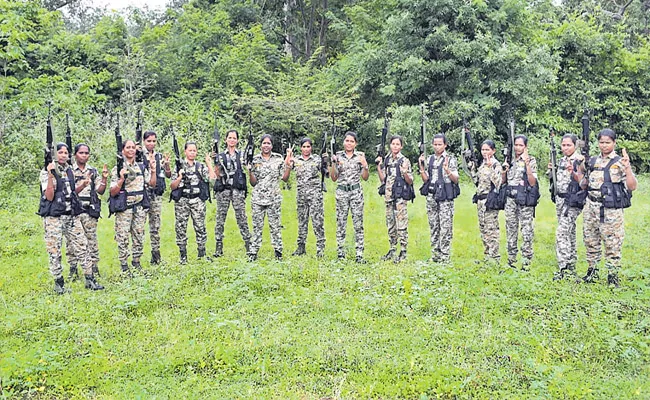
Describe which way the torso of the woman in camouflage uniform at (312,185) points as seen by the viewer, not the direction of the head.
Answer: toward the camera

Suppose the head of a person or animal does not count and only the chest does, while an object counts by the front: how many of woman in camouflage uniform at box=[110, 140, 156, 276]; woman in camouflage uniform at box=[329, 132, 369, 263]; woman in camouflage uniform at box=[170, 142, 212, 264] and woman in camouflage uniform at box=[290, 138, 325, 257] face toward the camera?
4

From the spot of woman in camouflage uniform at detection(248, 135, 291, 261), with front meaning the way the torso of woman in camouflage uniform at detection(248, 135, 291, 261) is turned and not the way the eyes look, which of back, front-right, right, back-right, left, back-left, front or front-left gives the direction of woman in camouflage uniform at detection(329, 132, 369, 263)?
left

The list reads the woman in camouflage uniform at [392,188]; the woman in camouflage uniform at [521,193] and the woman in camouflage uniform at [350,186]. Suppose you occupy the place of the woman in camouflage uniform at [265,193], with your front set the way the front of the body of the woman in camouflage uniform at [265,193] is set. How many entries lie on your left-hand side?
3

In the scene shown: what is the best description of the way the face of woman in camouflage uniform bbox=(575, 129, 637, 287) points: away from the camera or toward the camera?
toward the camera

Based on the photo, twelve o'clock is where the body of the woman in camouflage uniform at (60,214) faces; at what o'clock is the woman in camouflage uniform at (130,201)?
the woman in camouflage uniform at (130,201) is roughly at 10 o'clock from the woman in camouflage uniform at (60,214).

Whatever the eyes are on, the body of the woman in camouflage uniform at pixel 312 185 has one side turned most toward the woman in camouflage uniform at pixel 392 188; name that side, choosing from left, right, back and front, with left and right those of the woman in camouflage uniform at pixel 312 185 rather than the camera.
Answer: left

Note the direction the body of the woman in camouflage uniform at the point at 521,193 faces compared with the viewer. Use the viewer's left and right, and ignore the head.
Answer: facing the viewer

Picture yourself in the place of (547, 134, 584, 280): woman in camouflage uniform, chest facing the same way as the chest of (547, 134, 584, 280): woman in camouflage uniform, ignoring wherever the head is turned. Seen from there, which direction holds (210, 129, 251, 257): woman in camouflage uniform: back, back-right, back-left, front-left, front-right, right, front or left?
front-right

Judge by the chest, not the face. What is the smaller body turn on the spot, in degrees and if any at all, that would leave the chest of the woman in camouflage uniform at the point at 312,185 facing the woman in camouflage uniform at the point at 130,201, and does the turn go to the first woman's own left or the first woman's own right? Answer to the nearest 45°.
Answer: approximately 90° to the first woman's own right
